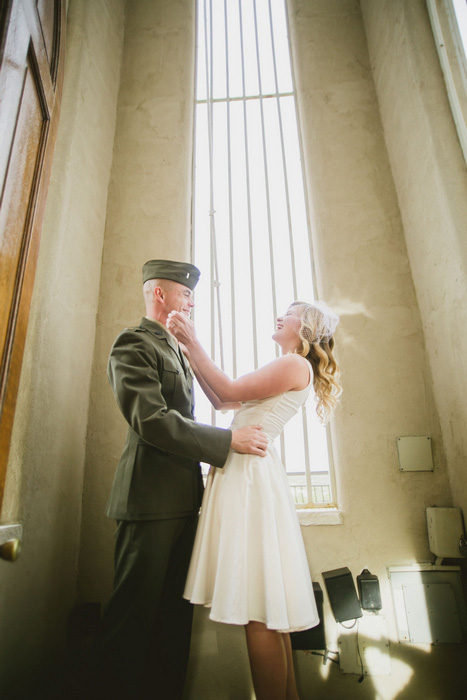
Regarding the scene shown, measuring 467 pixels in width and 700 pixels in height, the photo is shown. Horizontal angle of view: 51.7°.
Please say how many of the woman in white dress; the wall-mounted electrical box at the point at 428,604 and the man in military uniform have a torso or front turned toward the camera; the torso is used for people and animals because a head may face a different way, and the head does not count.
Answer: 1

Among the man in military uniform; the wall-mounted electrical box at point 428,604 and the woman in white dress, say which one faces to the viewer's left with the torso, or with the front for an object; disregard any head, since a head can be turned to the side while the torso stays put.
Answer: the woman in white dress

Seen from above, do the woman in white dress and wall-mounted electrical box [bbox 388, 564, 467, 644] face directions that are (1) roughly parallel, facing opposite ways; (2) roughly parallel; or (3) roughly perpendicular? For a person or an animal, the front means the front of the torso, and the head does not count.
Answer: roughly perpendicular

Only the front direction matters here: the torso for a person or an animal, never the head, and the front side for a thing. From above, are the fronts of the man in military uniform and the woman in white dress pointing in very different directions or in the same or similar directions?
very different directions

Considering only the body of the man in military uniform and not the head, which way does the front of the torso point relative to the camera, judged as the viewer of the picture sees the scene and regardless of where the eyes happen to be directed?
to the viewer's right

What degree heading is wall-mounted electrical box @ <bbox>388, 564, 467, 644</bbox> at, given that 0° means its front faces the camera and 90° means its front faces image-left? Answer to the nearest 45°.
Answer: approximately 0°

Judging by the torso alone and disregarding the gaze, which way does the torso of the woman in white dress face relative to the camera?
to the viewer's left

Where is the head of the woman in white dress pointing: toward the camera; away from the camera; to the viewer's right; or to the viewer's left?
to the viewer's left

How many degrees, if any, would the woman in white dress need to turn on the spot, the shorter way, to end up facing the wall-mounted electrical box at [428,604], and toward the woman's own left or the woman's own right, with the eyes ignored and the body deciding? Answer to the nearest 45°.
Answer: approximately 135° to the woman's own right
